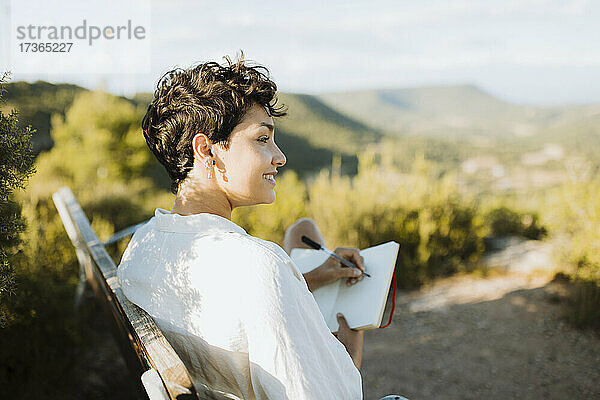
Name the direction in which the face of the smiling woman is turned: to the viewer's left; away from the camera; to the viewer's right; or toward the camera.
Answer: to the viewer's right

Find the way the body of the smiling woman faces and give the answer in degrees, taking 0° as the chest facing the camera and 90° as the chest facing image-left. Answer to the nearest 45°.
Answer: approximately 225°
